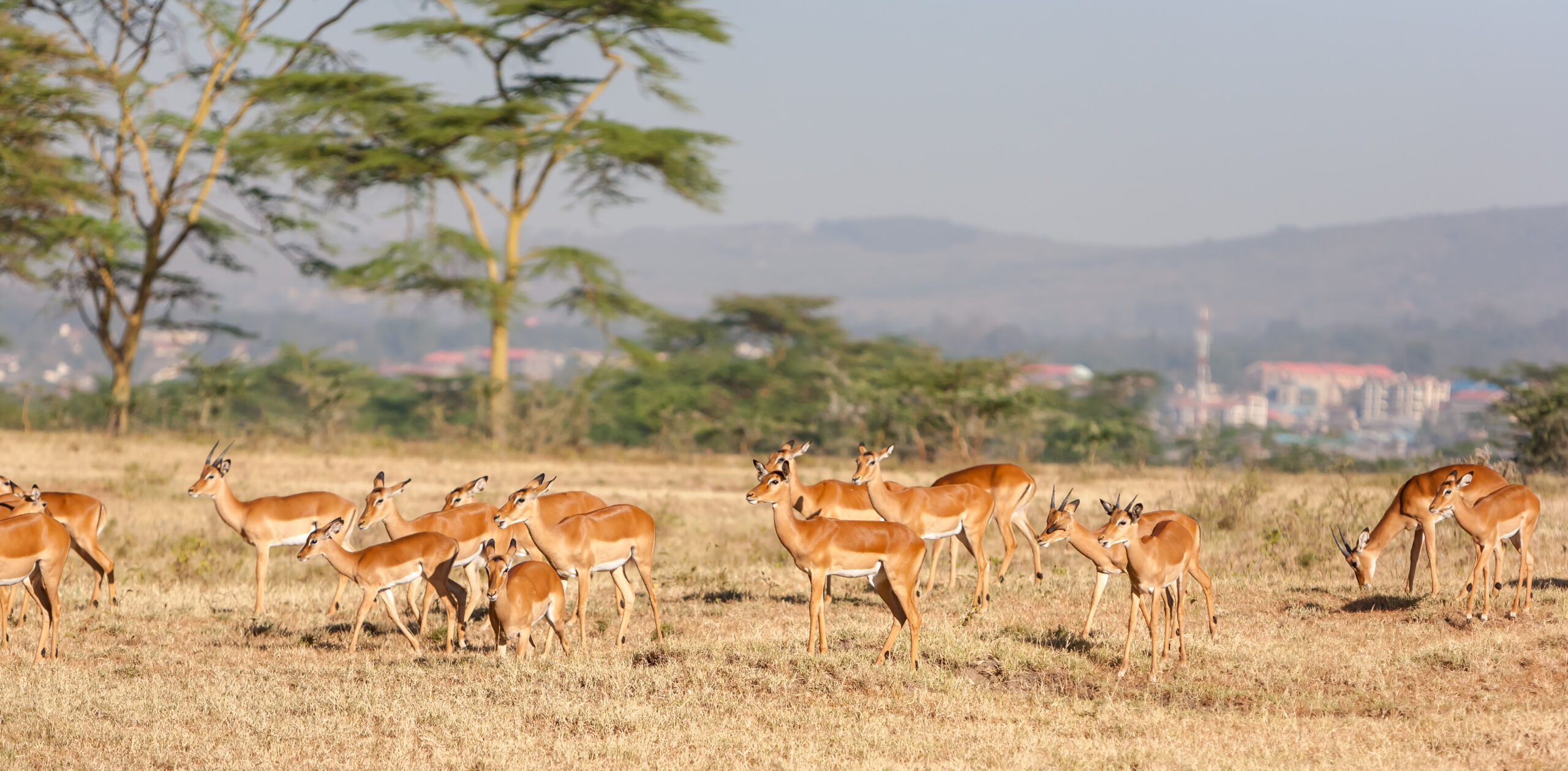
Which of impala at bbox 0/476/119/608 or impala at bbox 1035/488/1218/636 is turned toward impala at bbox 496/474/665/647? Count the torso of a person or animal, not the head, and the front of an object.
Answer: impala at bbox 1035/488/1218/636

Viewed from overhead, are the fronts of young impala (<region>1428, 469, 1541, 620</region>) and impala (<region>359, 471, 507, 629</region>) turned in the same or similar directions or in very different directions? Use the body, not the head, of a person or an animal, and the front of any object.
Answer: same or similar directions

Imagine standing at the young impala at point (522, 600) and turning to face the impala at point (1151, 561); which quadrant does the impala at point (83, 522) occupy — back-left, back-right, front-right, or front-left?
back-left

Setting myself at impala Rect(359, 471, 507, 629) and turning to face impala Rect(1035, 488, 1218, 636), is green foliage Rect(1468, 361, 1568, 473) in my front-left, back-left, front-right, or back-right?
front-left

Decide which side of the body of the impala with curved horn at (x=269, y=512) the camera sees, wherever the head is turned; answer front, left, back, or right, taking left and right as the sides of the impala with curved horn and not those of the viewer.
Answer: left

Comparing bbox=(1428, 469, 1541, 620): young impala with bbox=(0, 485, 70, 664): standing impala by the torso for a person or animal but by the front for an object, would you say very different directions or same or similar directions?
same or similar directions

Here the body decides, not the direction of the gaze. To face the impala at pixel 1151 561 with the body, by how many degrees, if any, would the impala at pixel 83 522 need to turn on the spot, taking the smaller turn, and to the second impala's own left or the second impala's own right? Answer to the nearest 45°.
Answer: approximately 135° to the second impala's own left

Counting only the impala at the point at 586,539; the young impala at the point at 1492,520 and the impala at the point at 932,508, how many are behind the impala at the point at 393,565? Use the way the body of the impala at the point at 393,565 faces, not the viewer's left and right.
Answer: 3

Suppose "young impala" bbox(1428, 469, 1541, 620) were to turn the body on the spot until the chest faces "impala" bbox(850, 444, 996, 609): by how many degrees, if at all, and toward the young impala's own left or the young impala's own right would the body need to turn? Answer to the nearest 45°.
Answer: approximately 45° to the young impala's own right

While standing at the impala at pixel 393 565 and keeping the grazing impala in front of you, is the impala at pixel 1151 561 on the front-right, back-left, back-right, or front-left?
front-right

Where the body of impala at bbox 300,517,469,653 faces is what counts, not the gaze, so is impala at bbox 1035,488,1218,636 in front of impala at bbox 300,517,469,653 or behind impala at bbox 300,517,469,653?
behind

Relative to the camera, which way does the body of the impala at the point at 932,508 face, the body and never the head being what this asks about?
to the viewer's left

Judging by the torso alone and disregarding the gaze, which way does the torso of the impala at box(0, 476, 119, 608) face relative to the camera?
to the viewer's left

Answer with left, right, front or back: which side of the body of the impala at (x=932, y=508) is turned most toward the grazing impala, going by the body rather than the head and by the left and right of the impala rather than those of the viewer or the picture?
back

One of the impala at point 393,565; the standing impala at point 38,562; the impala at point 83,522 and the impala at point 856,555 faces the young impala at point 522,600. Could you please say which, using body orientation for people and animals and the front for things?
the impala at point 856,555

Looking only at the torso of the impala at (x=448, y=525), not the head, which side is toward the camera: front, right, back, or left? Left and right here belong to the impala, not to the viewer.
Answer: left

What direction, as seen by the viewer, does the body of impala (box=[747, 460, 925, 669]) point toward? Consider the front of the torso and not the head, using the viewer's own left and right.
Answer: facing to the left of the viewer

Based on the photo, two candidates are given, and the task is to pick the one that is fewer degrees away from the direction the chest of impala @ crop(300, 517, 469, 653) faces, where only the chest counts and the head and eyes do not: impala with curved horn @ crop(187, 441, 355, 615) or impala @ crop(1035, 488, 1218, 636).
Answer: the impala with curved horn

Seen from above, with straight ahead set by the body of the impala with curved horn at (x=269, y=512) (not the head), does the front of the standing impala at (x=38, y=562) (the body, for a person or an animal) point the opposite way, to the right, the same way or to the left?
the same way
